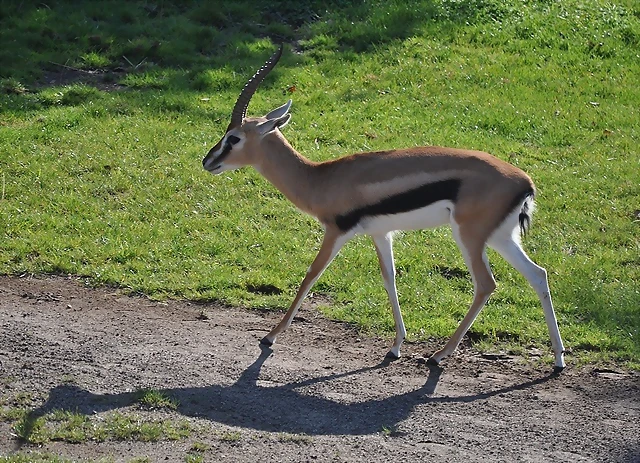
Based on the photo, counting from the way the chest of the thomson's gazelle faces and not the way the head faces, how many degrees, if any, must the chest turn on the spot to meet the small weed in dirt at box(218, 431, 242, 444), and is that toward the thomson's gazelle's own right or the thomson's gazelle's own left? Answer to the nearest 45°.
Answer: approximately 45° to the thomson's gazelle's own left

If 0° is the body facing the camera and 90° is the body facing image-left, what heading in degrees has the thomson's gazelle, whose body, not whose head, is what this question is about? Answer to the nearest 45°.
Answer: approximately 90°

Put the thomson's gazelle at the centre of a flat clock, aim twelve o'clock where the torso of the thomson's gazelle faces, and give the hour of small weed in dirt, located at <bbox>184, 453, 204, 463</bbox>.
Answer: The small weed in dirt is roughly at 10 o'clock from the thomson's gazelle.

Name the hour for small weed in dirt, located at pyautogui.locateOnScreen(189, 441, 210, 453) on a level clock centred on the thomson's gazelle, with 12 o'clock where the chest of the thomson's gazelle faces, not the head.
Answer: The small weed in dirt is roughly at 10 o'clock from the thomson's gazelle.
